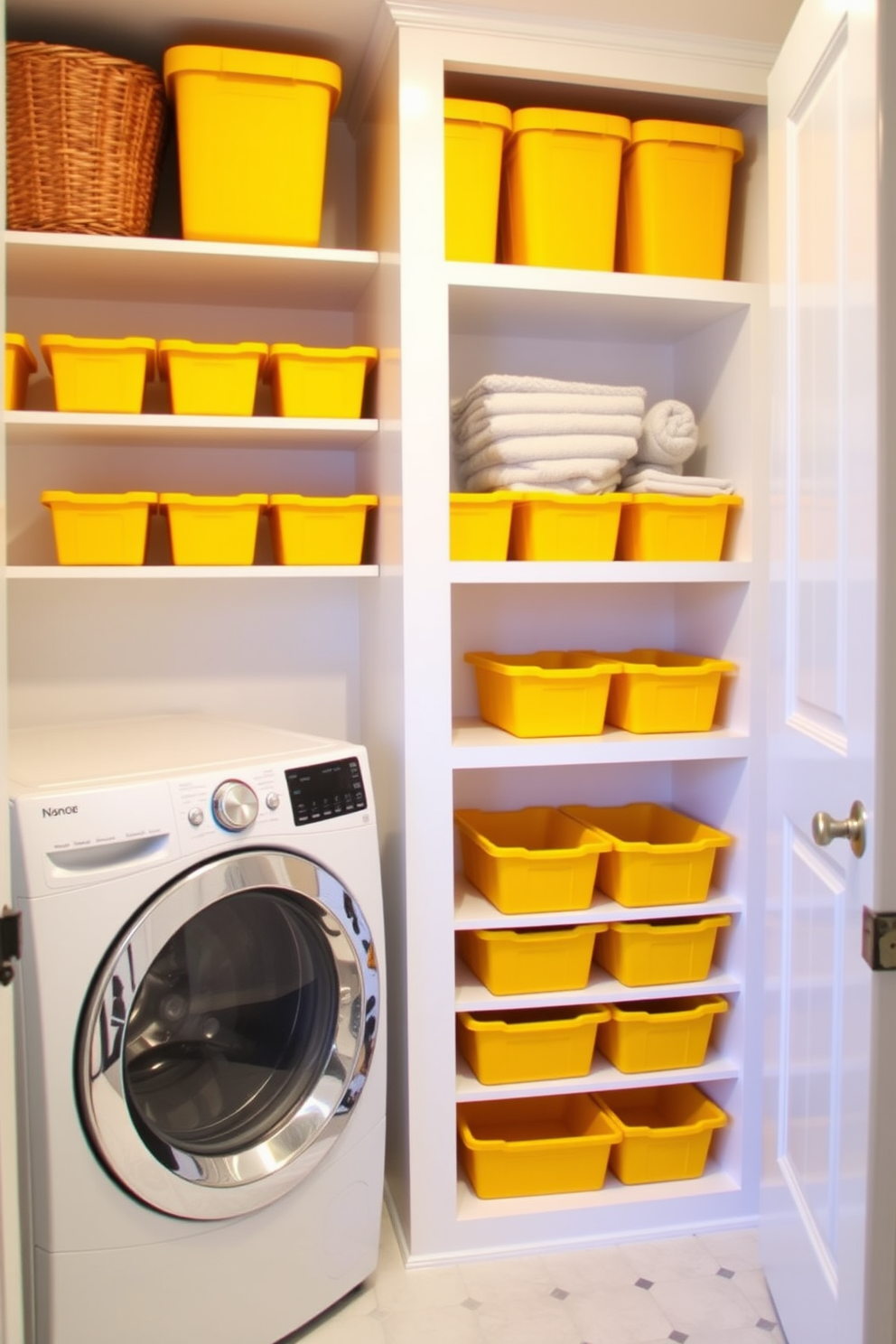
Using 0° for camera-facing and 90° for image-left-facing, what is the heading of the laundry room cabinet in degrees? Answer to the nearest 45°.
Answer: approximately 0°

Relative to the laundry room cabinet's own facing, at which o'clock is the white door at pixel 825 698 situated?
The white door is roughly at 11 o'clock from the laundry room cabinet.
